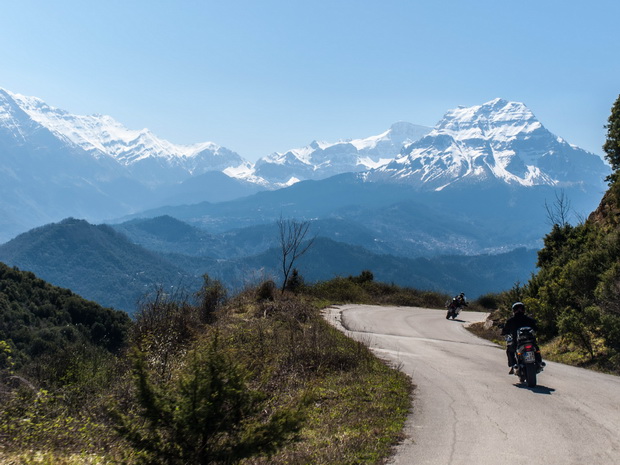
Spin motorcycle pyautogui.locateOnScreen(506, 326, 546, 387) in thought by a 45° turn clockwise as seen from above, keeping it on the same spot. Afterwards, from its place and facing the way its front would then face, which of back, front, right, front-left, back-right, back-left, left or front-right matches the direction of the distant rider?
front-left

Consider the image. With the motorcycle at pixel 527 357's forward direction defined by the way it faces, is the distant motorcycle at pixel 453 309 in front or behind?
in front

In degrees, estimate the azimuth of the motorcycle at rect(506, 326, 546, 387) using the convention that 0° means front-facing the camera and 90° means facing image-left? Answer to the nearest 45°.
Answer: approximately 180°
